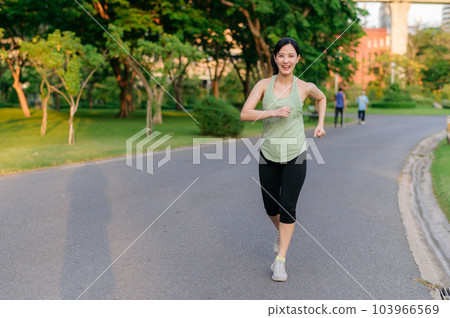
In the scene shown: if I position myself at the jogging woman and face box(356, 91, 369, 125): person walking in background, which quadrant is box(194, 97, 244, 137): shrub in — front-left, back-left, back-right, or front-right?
front-left

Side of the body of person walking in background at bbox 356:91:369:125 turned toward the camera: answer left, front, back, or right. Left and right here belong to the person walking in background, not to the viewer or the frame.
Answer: back

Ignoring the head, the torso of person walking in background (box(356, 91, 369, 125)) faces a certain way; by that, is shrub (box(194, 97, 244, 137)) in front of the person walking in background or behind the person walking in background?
behind

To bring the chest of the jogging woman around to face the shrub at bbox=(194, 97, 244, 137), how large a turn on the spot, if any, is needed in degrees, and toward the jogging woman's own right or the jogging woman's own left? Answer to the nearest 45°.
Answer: approximately 180°

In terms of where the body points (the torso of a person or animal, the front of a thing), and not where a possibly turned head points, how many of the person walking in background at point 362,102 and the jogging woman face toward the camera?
1

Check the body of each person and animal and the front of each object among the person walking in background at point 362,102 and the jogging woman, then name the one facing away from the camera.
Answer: the person walking in background

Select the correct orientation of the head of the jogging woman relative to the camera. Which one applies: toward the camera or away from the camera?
toward the camera

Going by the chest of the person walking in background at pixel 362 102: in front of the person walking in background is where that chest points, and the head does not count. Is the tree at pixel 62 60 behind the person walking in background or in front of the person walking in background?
behind

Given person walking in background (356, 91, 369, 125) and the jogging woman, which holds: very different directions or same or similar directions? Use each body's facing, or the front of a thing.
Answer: very different directions

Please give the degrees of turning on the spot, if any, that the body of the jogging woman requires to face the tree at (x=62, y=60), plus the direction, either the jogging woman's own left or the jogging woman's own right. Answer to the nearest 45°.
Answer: approximately 135° to the jogging woman's own right

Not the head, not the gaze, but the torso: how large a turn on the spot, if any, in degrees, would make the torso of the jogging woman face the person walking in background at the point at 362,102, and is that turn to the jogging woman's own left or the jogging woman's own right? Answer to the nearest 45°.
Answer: approximately 180°

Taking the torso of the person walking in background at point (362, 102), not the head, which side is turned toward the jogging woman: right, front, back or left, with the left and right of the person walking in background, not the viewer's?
back

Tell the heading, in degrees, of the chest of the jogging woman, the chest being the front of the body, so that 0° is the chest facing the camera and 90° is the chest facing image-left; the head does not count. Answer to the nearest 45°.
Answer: approximately 0°
